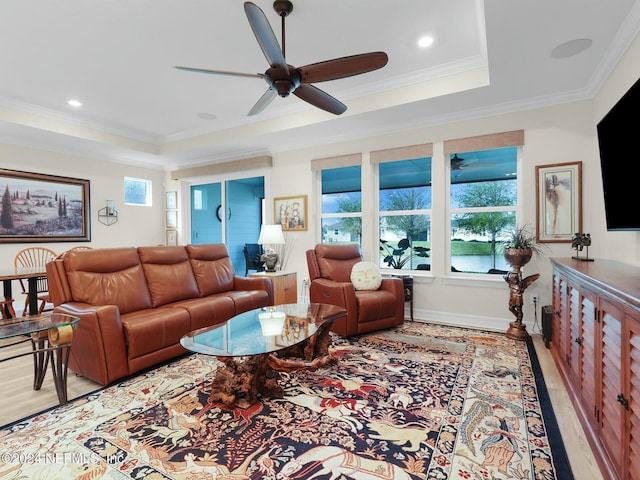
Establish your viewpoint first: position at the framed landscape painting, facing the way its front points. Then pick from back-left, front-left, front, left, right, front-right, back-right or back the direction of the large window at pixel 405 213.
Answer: front

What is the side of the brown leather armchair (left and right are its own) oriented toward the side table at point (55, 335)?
right

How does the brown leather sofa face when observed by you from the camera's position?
facing the viewer and to the right of the viewer

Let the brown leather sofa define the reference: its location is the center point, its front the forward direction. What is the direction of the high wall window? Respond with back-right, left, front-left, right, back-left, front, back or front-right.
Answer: back-left

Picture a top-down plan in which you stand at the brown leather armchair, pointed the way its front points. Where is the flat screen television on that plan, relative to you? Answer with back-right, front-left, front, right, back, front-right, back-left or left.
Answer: front

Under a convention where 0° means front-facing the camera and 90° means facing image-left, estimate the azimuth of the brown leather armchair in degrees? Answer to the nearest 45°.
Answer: approximately 315°

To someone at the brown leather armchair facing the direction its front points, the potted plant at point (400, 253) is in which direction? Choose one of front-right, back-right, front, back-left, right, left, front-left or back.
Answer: left

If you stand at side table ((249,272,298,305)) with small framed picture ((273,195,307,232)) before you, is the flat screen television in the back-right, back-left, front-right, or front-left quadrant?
back-right

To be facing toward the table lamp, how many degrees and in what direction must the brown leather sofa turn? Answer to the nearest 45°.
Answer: approximately 90° to its left

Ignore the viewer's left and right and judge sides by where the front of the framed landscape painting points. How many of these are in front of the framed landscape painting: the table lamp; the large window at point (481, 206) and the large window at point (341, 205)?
3

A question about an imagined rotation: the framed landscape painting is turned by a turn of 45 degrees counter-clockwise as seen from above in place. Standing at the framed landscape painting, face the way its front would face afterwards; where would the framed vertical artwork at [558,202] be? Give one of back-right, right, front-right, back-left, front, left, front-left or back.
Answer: front-right

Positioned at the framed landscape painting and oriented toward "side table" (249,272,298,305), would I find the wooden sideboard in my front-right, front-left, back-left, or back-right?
front-right

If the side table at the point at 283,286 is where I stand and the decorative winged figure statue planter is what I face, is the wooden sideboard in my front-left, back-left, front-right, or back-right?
front-right

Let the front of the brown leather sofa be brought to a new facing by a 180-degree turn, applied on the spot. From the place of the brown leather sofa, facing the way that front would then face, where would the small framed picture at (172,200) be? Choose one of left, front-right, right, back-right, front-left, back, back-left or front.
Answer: front-right

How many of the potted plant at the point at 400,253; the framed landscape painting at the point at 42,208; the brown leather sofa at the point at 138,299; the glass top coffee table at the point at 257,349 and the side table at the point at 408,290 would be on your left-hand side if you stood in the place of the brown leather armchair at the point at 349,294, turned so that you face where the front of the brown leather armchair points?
2

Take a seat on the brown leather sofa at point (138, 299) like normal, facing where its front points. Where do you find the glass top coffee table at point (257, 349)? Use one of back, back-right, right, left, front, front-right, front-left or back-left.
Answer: front

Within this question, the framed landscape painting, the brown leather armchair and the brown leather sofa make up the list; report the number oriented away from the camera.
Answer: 0

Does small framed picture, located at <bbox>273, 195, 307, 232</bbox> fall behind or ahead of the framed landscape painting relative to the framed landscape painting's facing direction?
ahead

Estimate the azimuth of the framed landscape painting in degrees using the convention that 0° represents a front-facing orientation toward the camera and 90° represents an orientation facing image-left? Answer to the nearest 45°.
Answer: approximately 315°

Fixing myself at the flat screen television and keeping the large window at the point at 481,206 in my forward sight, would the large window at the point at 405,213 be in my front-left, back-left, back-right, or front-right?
front-left
